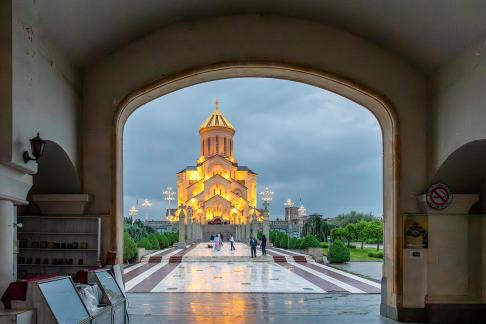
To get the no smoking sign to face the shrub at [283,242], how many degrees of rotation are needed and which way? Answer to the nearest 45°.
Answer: approximately 180°

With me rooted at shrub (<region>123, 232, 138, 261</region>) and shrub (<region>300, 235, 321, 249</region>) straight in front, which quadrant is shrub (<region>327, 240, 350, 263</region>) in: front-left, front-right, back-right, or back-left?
front-right

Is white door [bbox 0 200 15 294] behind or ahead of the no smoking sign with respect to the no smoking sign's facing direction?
ahead

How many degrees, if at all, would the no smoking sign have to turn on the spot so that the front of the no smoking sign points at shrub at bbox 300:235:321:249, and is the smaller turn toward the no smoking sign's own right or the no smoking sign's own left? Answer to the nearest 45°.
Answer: approximately 180°

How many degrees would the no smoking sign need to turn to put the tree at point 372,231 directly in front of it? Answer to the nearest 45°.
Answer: approximately 180°

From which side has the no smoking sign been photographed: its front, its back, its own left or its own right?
front

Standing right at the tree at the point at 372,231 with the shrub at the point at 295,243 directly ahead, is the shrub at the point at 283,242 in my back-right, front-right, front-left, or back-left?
front-right

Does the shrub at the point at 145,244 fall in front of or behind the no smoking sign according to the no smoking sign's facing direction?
behind
